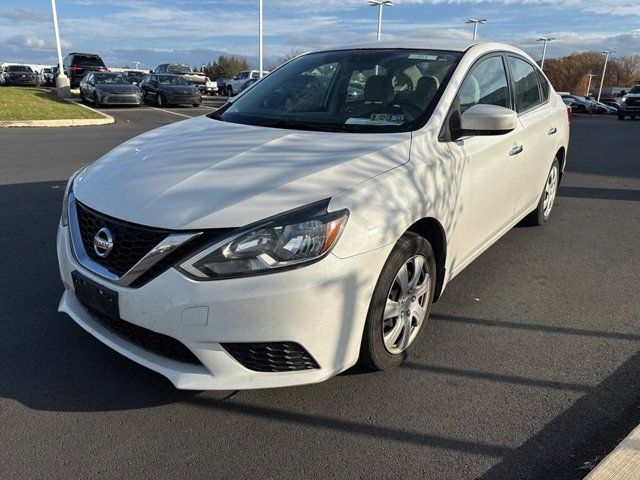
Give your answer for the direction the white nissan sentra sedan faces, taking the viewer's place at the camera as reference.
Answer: facing the viewer and to the left of the viewer

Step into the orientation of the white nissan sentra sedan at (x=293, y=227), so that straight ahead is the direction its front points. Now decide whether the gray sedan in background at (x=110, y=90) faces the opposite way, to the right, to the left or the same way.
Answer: to the left

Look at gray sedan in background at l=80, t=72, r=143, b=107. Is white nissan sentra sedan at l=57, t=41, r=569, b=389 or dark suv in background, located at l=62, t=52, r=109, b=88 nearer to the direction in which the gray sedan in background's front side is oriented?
the white nissan sentra sedan

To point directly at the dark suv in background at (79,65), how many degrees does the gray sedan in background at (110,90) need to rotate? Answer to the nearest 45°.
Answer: approximately 135° to its left

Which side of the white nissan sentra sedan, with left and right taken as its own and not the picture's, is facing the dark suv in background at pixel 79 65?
right

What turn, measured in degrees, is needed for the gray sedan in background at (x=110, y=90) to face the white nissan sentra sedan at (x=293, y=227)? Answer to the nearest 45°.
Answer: approximately 45° to its right

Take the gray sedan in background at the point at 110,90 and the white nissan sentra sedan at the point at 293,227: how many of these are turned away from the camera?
0

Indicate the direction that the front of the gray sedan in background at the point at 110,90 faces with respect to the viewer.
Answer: facing the viewer and to the right of the viewer
